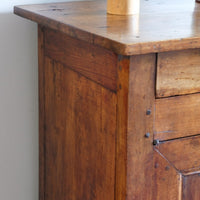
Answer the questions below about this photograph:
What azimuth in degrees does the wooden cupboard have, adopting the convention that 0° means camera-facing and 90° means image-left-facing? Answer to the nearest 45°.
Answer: approximately 315°
